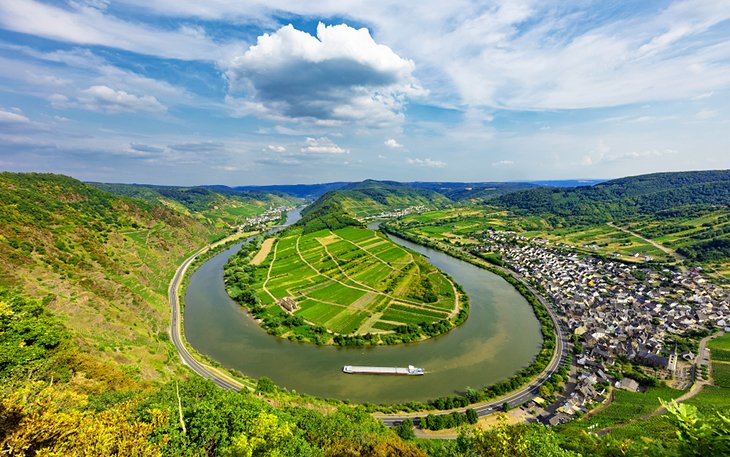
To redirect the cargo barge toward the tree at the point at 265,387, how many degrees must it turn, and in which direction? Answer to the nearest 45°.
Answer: approximately 45° to its left

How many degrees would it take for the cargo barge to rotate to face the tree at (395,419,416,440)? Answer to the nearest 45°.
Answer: approximately 90° to its left

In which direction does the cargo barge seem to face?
to the viewer's left

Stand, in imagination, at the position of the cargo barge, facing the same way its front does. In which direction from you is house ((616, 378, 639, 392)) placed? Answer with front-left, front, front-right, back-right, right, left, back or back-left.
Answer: back

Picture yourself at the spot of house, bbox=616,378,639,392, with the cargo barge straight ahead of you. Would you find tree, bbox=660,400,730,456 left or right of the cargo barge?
left

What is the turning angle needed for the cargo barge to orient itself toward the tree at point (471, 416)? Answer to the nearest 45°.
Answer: approximately 135° to its left
